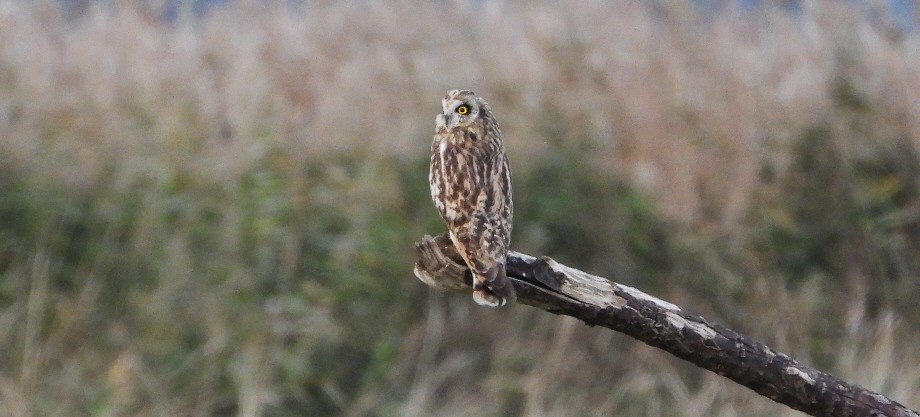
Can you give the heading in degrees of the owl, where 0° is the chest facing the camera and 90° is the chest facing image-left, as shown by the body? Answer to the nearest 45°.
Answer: approximately 135°
